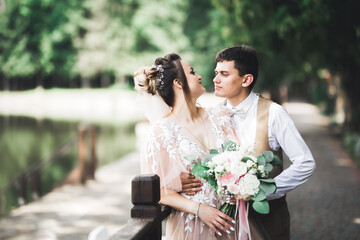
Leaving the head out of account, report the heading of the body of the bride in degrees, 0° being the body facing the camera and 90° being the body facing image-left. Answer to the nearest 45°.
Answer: approximately 315°

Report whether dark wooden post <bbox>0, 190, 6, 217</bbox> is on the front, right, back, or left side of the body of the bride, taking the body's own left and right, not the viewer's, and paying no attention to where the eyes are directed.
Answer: back

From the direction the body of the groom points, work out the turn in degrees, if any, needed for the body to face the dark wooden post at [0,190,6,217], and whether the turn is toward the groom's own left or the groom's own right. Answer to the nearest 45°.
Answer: approximately 90° to the groom's own right

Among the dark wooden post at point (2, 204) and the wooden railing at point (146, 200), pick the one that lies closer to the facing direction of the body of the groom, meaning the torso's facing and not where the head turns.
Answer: the wooden railing

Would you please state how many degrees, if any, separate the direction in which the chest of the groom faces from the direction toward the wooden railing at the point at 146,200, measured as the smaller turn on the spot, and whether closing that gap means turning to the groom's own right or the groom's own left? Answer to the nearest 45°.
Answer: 0° — they already face it

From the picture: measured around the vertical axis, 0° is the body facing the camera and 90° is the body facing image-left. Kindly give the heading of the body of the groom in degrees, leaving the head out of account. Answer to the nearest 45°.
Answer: approximately 45°

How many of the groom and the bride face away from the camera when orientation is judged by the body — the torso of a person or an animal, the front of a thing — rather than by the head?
0

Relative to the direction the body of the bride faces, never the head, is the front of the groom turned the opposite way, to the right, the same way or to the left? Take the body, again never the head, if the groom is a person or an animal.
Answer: to the right
